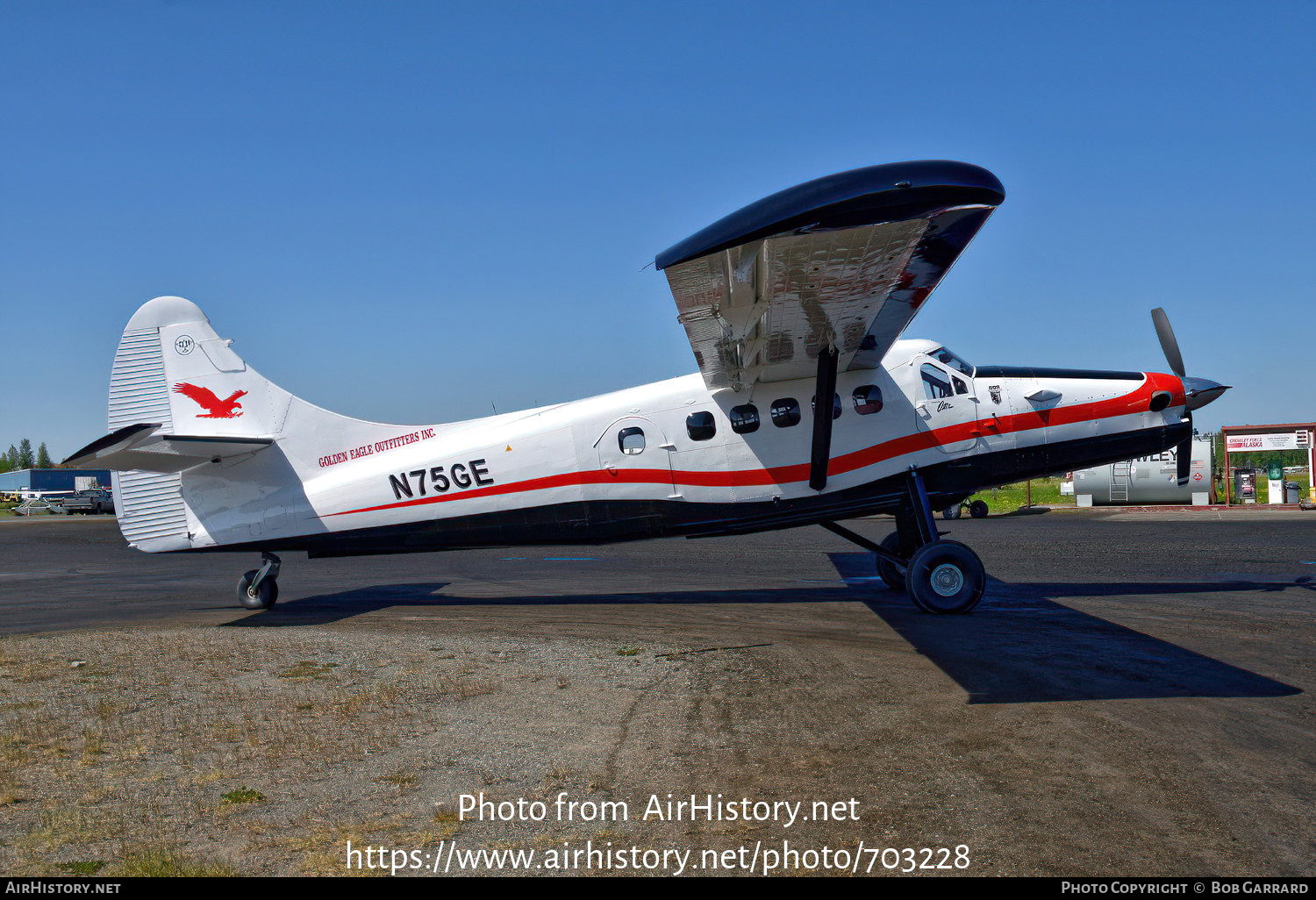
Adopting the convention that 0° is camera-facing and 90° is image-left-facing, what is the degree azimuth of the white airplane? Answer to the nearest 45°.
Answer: approximately 270°

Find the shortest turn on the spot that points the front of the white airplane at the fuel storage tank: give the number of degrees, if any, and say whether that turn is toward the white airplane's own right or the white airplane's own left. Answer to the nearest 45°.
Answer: approximately 45° to the white airplane's own left

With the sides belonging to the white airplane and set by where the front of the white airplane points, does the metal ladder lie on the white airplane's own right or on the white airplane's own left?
on the white airplane's own left
